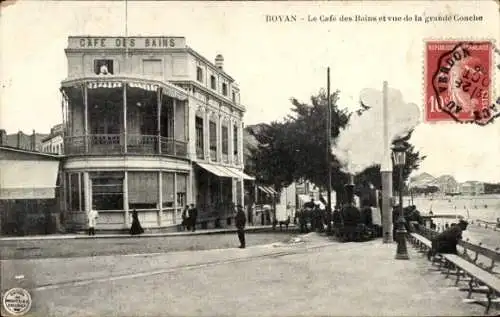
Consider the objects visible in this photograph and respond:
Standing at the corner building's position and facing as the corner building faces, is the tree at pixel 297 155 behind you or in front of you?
behind

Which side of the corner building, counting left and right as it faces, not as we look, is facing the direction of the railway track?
front

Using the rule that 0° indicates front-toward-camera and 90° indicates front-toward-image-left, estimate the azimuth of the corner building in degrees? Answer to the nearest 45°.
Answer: approximately 0°

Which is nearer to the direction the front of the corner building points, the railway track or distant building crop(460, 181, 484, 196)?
the railway track

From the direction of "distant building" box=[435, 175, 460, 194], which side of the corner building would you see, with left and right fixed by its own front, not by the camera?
back
